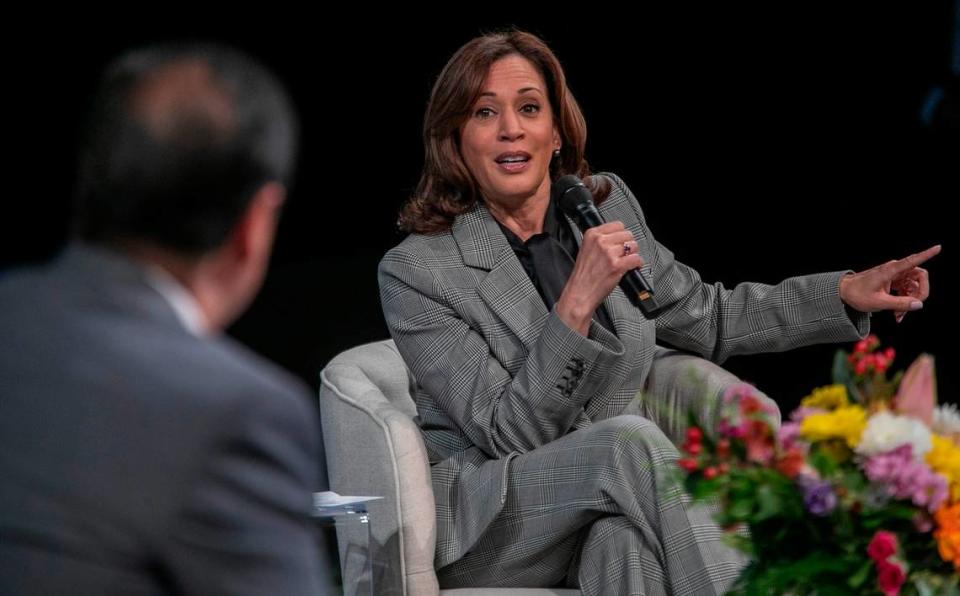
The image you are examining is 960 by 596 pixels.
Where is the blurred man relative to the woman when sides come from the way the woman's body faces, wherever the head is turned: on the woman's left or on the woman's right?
on the woman's right

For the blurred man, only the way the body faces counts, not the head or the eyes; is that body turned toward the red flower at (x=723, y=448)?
yes

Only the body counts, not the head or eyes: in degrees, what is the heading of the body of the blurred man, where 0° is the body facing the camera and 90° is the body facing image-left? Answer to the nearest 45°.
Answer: approximately 225°

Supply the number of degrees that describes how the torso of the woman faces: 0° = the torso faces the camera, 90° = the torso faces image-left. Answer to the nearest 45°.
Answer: approximately 315°

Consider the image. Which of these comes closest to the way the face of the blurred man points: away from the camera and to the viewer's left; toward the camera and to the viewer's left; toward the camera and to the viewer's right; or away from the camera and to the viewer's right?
away from the camera and to the viewer's right

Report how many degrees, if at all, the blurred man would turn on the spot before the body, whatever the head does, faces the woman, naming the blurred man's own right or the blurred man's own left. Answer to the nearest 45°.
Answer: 0° — they already face them
